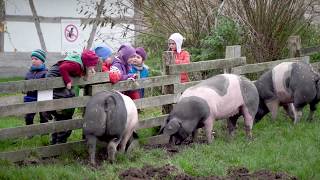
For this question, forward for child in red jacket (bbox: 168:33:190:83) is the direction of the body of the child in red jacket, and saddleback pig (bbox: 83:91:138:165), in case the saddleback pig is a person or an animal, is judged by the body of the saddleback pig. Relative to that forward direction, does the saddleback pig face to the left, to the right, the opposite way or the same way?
the opposite way

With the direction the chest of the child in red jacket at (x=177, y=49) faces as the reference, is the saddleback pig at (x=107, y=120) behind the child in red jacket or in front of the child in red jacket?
in front

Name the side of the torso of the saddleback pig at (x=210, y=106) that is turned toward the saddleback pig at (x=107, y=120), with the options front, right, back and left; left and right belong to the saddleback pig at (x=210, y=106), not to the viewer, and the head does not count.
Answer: front

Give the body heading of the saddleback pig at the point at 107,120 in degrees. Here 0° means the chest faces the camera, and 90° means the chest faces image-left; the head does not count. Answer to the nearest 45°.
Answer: approximately 225°

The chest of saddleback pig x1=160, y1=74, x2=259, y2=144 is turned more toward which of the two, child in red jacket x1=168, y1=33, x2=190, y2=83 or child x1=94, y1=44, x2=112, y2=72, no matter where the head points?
the child

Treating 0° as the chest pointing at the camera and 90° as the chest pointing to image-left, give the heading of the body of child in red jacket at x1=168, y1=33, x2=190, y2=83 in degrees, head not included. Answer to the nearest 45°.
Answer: approximately 45°

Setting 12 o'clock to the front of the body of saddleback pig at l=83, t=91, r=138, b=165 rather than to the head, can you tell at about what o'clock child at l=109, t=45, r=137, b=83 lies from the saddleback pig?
The child is roughly at 11 o'clock from the saddleback pig.

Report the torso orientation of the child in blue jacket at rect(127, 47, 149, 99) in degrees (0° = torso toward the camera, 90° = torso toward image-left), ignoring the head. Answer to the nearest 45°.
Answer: approximately 45°

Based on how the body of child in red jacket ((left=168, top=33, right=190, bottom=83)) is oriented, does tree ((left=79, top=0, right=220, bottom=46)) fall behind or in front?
behind

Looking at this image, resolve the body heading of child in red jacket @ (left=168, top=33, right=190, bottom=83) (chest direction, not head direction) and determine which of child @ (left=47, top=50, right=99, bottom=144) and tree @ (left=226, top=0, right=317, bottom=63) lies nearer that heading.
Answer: the child

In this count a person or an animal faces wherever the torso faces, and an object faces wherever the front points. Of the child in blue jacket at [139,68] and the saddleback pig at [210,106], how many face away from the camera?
0

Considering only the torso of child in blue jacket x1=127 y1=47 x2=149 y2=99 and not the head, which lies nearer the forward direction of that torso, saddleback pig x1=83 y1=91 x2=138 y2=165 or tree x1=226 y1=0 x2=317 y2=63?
the saddleback pig
